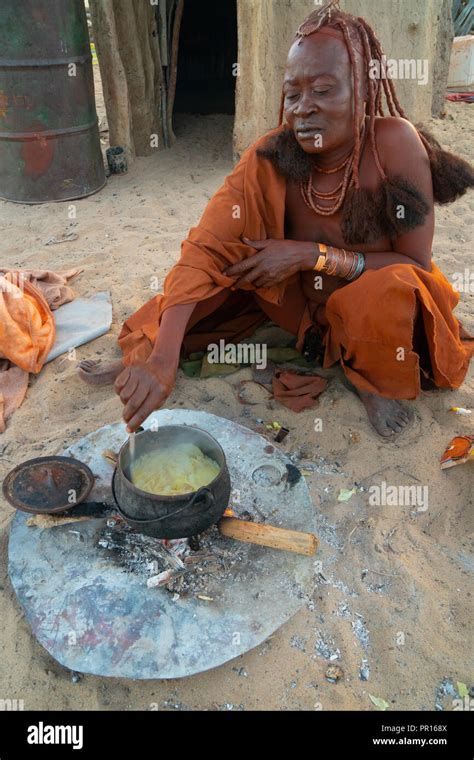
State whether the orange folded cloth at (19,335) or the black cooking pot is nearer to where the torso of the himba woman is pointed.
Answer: the black cooking pot

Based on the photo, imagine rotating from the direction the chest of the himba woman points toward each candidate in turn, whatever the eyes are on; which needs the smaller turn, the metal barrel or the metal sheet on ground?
the metal sheet on ground

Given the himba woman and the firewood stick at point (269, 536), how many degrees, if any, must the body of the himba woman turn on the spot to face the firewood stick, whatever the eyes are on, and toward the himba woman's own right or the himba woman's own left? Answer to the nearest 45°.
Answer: approximately 45° to the himba woman's own left

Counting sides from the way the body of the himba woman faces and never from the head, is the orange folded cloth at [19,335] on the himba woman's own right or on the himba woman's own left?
on the himba woman's own right

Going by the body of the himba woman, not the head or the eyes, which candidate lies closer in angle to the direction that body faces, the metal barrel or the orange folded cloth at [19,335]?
the orange folded cloth

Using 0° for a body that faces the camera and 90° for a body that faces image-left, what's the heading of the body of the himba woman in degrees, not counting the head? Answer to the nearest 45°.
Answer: approximately 45°

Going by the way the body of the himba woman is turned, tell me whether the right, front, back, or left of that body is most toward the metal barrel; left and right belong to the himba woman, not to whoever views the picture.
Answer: right

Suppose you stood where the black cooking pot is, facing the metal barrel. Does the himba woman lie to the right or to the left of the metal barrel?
right

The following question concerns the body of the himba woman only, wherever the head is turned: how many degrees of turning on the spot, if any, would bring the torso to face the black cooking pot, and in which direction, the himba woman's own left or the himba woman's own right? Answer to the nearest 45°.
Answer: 0° — they already face it

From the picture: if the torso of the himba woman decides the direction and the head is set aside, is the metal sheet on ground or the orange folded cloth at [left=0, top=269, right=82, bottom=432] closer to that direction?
the metal sheet on ground
